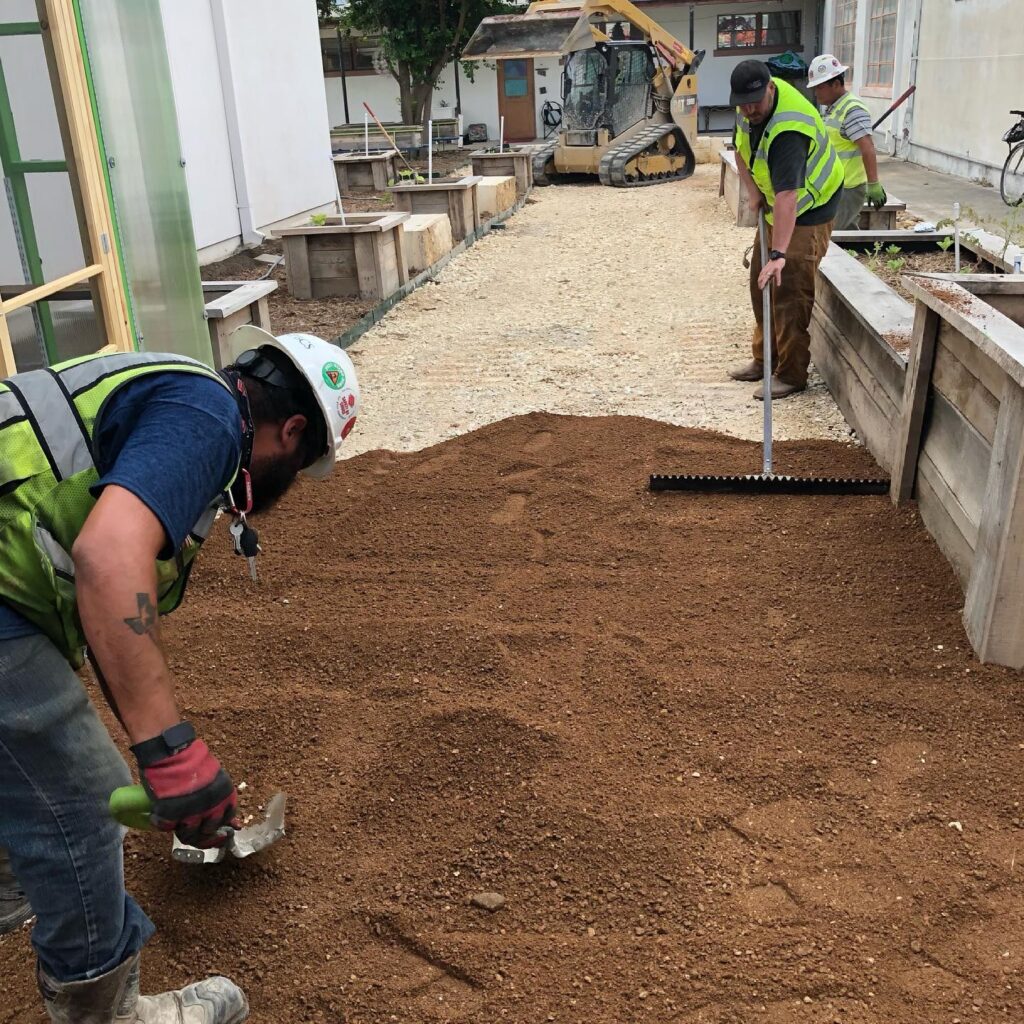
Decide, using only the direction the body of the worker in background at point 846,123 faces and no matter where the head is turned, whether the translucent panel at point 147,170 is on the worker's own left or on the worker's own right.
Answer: on the worker's own left

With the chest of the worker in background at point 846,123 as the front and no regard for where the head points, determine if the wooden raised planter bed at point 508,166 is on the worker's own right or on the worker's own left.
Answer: on the worker's own right

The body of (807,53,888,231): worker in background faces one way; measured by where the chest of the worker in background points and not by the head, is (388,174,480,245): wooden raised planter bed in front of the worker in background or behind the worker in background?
in front

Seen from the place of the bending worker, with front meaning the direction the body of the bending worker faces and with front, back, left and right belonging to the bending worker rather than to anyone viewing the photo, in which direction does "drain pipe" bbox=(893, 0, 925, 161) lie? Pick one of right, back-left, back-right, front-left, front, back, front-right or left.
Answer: front-left

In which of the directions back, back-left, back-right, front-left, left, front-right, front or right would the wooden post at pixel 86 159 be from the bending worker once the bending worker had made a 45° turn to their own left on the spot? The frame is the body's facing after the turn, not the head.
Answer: front-left

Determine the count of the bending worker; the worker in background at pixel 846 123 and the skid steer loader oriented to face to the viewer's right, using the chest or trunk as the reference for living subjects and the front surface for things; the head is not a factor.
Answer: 1

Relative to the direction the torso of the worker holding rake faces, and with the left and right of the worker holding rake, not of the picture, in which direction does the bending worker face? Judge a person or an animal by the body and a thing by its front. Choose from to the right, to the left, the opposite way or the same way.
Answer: the opposite way

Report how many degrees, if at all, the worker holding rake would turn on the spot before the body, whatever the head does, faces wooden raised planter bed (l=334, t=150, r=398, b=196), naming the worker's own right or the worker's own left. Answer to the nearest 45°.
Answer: approximately 90° to the worker's own right

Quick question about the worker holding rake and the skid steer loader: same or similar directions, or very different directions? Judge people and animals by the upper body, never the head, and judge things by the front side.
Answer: same or similar directions

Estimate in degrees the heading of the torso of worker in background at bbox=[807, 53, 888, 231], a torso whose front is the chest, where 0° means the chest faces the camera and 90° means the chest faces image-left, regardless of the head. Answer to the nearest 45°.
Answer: approximately 90°

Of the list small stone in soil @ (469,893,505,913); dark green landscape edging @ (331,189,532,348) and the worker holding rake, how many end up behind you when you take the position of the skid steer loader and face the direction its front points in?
0

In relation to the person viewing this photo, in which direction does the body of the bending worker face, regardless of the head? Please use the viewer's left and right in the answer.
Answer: facing to the right of the viewer

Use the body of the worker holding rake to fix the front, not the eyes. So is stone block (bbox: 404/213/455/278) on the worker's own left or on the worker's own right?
on the worker's own right

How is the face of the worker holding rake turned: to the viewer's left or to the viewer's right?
to the viewer's left

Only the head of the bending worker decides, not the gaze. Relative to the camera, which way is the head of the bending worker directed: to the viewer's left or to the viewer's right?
to the viewer's right

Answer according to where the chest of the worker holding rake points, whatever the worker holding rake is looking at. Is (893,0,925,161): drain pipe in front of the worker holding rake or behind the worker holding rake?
behind
